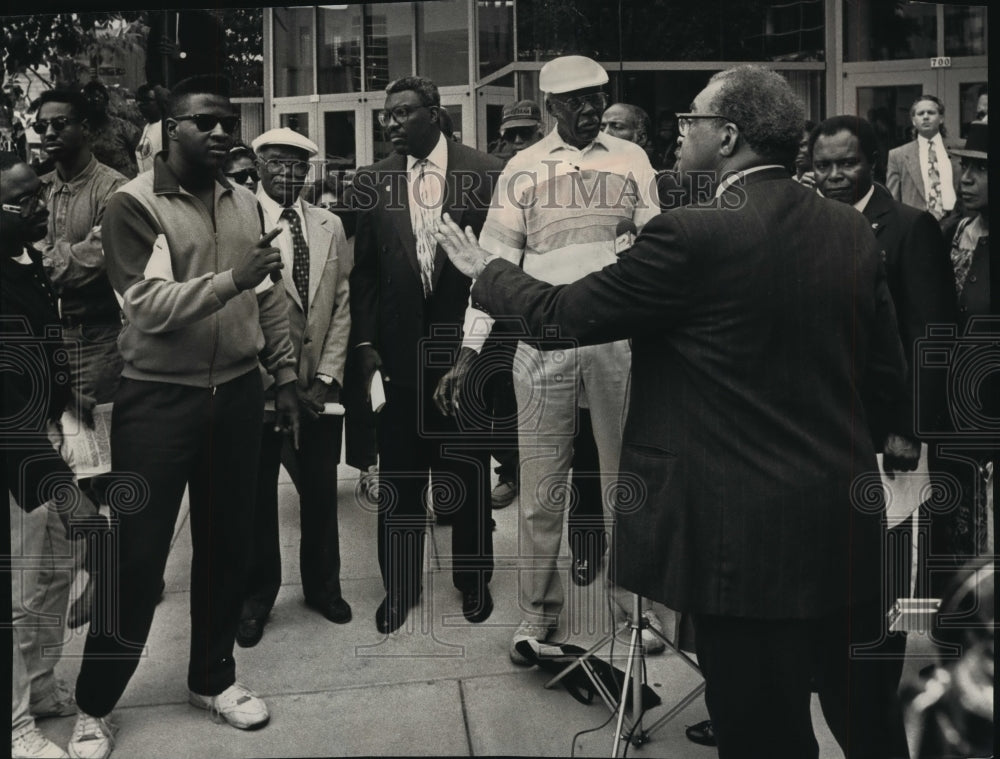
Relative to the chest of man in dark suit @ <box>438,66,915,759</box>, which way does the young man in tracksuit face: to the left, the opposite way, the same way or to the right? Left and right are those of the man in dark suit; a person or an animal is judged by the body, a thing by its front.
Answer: the opposite way

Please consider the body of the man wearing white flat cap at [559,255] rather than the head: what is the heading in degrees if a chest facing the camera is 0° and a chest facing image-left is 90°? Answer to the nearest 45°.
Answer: approximately 0°

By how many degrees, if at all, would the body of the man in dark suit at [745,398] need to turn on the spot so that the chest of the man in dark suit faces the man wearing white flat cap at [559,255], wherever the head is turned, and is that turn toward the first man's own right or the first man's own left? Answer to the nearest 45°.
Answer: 0° — they already face them

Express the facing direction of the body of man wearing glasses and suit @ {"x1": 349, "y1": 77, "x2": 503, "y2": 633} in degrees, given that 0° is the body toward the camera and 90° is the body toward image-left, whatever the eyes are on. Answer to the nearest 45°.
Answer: approximately 0°

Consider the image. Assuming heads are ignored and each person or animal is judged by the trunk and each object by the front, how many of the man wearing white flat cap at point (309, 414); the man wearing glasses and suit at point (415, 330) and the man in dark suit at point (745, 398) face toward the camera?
2

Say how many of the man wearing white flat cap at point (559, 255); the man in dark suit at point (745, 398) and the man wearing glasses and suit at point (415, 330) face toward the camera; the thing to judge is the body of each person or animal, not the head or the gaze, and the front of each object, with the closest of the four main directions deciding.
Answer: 2

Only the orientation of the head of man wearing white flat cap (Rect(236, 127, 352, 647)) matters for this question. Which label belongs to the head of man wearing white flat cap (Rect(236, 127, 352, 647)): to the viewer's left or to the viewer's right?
to the viewer's right

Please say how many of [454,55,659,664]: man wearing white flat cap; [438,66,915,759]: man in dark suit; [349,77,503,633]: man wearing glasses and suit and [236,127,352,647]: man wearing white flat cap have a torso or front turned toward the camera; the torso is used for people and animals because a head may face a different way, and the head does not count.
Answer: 3

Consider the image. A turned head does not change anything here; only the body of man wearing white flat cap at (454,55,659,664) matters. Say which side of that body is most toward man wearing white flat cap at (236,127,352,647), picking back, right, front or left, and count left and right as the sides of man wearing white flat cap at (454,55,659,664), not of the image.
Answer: right

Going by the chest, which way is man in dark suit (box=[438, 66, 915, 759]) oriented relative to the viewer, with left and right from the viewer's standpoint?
facing away from the viewer and to the left of the viewer

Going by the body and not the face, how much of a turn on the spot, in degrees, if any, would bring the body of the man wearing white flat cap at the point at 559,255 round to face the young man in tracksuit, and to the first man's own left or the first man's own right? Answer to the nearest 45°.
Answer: approximately 90° to the first man's own right
